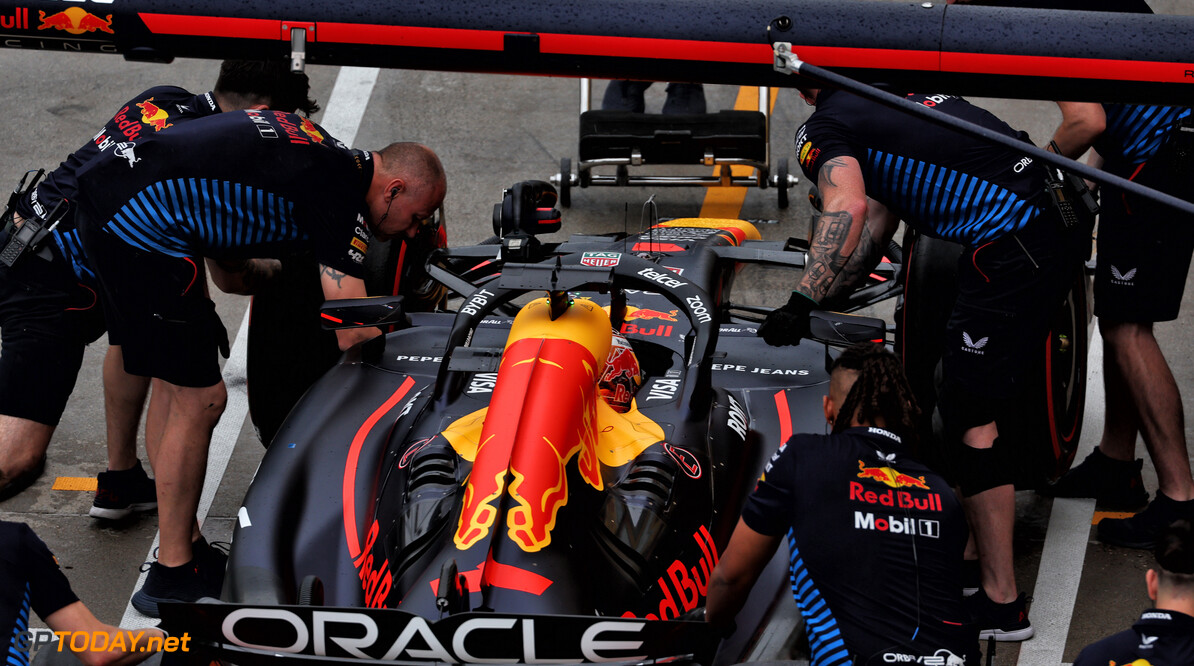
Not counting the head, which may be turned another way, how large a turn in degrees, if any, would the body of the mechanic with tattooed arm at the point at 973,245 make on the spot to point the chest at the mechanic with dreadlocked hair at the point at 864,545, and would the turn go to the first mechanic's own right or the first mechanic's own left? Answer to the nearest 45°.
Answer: approximately 90° to the first mechanic's own left

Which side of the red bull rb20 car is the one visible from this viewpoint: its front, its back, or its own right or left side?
back

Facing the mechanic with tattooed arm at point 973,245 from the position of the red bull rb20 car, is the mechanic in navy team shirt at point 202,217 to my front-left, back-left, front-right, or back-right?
back-left

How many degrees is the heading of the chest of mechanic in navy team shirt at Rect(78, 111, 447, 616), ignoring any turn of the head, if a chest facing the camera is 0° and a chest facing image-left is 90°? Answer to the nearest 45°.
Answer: approximately 270°

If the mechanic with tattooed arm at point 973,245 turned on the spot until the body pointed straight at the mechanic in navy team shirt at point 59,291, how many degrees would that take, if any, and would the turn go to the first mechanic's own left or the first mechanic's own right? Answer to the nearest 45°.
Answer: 0° — they already face them

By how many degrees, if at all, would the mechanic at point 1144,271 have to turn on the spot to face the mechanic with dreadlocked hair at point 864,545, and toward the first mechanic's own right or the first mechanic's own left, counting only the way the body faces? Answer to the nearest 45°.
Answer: approximately 90° to the first mechanic's own left

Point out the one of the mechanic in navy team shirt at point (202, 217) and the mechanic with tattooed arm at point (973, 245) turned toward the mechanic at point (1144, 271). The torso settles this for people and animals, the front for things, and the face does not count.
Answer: the mechanic in navy team shirt

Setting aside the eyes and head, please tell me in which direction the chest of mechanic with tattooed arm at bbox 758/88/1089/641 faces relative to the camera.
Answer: to the viewer's left

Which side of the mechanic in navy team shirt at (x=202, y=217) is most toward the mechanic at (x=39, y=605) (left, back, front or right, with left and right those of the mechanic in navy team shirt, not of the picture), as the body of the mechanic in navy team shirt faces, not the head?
right

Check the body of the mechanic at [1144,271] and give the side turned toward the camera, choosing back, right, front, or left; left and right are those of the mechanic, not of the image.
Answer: left

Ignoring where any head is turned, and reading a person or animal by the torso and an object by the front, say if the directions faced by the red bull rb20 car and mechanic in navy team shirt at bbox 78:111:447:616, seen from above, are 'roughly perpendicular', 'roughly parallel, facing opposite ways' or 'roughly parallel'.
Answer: roughly perpendicular
